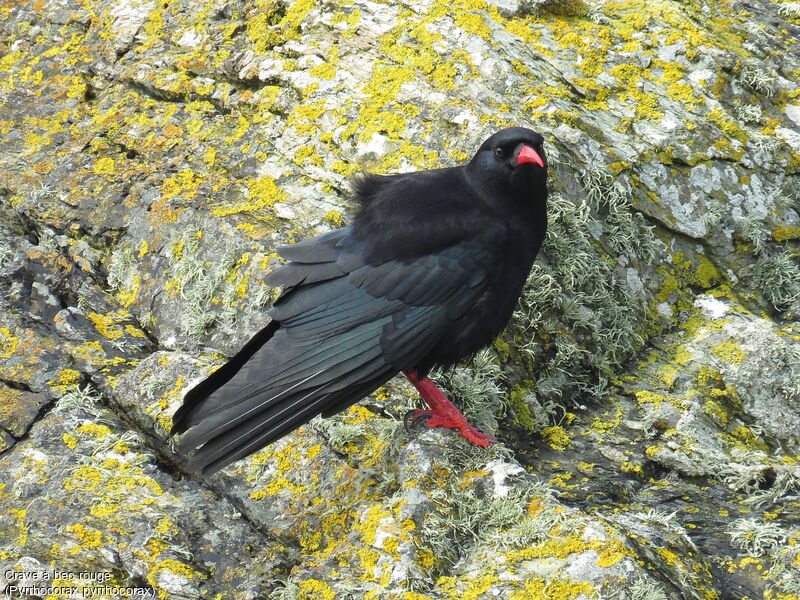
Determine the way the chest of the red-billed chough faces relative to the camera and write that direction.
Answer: to the viewer's right

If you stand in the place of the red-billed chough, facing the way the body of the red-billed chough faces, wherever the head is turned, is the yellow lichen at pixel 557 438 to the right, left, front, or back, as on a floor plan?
front
